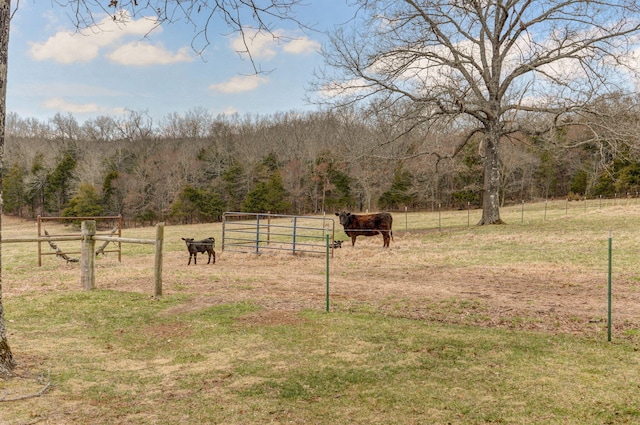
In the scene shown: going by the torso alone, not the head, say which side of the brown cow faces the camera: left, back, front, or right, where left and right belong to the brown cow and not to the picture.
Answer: left

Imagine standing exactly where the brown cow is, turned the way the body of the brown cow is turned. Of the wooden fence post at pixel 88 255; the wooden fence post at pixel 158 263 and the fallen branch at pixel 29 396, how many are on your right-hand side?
0

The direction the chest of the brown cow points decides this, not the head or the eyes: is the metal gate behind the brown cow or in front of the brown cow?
in front

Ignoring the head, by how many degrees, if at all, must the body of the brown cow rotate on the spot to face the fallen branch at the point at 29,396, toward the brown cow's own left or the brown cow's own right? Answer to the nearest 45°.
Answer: approximately 90° to the brown cow's own left

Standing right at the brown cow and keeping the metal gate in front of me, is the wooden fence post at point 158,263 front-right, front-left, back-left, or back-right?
front-left

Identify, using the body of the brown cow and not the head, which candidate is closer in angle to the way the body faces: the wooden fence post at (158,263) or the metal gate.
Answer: the metal gate

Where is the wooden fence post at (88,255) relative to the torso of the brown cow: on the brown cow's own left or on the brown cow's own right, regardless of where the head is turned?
on the brown cow's own left

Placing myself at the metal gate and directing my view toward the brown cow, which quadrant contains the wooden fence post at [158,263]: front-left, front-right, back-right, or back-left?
back-right

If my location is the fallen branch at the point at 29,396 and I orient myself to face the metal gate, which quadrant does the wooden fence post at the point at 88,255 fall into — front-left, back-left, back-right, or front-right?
front-left
